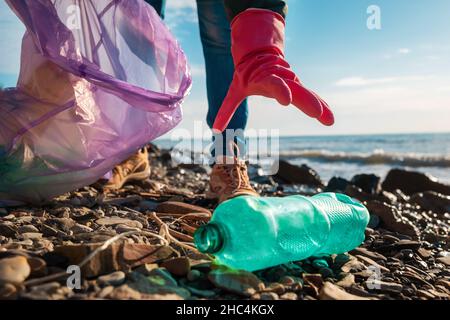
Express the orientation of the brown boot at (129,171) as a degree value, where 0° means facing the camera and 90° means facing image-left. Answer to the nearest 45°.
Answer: approximately 45°

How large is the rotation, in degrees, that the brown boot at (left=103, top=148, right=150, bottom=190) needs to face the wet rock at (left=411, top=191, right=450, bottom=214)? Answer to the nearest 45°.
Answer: approximately 135° to its left

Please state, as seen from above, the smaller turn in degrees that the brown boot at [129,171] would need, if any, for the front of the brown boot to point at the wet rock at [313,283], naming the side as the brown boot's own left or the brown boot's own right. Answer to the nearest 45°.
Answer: approximately 45° to the brown boot's own left

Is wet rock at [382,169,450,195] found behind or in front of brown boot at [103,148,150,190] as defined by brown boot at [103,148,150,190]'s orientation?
behind

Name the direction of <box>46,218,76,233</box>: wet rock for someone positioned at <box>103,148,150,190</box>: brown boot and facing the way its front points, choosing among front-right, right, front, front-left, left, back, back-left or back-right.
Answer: front-left

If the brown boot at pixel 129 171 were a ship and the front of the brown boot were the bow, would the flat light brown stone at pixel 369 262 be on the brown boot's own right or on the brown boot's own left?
on the brown boot's own left

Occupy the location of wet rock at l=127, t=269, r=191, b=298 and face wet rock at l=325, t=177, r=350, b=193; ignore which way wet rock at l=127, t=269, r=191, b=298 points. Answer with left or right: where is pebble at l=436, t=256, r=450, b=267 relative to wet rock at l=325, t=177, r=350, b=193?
right

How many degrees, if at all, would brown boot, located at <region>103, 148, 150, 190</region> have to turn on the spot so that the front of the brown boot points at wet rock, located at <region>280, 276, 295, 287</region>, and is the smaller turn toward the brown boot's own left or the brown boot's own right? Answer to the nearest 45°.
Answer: approximately 45° to the brown boot's own left

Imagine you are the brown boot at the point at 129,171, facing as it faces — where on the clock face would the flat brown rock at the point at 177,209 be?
The flat brown rock is roughly at 10 o'clock from the brown boot.

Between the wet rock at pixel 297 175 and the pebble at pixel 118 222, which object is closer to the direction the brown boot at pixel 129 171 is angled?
the pebble

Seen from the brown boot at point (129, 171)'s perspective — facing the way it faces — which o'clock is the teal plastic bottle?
The teal plastic bottle is roughly at 10 o'clock from the brown boot.

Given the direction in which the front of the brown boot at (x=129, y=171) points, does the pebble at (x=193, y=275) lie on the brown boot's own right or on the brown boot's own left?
on the brown boot's own left

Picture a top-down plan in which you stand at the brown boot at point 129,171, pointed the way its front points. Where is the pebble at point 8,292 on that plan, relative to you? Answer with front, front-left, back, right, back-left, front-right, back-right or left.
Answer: front-left
